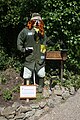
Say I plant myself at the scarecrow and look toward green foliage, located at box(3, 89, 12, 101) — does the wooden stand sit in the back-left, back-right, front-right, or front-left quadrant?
back-left

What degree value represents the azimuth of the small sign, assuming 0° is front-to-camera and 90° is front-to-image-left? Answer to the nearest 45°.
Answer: approximately 0°

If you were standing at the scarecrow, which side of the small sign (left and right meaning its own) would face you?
back

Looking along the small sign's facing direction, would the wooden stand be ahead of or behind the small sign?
behind

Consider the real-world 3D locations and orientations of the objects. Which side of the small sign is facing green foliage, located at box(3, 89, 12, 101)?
right
